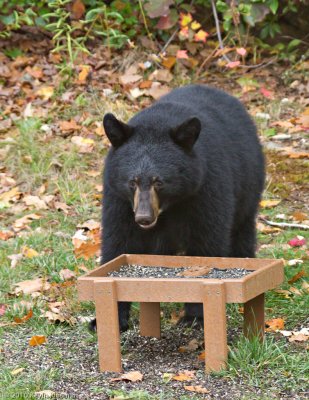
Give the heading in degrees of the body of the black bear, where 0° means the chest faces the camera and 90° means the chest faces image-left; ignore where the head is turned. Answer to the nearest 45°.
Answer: approximately 45°

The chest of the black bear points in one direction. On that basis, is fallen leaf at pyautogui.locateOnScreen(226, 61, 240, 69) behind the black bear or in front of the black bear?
behind

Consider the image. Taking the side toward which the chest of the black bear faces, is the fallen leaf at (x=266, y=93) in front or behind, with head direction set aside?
behind

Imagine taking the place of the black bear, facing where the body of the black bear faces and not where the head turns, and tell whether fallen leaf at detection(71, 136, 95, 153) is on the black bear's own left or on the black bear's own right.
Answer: on the black bear's own right

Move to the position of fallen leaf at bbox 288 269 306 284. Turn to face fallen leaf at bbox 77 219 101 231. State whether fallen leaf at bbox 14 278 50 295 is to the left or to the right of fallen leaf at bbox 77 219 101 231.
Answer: left

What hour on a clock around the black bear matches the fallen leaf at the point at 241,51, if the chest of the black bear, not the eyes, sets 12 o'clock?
The fallen leaf is roughly at 5 o'clock from the black bear.

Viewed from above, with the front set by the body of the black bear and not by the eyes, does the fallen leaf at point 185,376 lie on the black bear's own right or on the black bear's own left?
on the black bear's own left

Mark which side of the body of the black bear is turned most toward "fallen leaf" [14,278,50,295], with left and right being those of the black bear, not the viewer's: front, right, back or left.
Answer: right

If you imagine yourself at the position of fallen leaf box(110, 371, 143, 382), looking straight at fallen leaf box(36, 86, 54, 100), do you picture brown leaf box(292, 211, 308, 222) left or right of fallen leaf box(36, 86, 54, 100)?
right

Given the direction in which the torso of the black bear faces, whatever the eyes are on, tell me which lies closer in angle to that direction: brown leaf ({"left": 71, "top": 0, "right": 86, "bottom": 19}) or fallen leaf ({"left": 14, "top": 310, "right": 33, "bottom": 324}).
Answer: the fallen leaf

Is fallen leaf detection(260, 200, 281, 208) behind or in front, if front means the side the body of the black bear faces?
behind

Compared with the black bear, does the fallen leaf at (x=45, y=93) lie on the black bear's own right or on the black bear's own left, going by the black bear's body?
on the black bear's own right

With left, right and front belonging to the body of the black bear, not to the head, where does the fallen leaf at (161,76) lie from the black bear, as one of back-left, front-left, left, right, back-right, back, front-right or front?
back-right

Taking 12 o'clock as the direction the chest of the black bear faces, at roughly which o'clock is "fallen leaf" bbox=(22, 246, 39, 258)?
The fallen leaf is roughly at 3 o'clock from the black bear.
